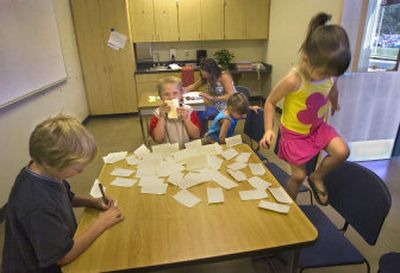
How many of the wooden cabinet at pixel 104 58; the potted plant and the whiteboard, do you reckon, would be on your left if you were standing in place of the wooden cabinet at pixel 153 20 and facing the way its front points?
1

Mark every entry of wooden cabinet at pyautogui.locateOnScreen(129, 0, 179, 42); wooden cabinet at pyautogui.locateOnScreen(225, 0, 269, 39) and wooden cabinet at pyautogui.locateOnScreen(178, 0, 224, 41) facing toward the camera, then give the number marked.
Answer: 3

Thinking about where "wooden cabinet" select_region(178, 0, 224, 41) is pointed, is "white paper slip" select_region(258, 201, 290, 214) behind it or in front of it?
in front

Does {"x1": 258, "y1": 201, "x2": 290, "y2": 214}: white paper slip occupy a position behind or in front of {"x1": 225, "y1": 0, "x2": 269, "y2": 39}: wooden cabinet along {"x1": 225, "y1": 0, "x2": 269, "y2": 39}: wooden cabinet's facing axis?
in front

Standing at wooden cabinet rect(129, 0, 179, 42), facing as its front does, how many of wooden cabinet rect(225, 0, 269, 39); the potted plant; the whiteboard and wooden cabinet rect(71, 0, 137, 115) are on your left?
2

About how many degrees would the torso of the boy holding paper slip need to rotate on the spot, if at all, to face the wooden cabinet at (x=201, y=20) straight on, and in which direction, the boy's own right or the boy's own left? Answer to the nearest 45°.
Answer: approximately 180°

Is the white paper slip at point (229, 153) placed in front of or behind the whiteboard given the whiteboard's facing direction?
in front
